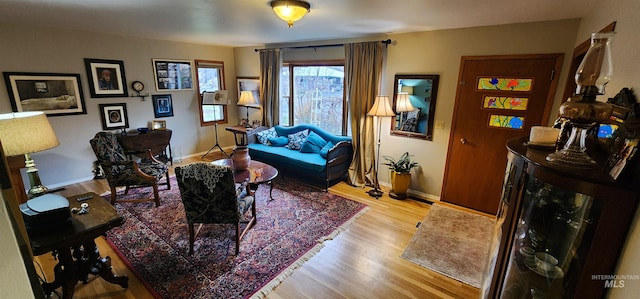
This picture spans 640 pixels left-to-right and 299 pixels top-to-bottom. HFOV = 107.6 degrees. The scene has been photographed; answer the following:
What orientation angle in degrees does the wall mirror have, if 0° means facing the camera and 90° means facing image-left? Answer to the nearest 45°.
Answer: approximately 45°

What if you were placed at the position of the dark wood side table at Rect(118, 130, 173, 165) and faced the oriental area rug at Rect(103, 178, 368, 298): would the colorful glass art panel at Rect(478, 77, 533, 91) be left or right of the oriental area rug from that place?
left

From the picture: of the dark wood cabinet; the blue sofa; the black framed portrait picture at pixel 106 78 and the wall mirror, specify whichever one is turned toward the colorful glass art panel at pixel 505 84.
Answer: the black framed portrait picture

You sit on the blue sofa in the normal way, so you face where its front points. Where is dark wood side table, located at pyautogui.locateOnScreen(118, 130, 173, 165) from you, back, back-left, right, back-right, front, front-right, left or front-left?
front-right

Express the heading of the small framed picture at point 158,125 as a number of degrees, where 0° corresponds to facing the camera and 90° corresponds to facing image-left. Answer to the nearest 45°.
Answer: approximately 0°

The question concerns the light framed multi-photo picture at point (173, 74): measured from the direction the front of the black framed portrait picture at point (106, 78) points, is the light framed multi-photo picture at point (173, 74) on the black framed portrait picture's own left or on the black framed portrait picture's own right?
on the black framed portrait picture's own left

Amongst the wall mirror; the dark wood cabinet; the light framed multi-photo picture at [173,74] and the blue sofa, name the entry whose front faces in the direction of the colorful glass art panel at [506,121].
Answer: the light framed multi-photo picture

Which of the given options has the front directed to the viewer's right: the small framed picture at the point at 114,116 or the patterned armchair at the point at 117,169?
the patterned armchair

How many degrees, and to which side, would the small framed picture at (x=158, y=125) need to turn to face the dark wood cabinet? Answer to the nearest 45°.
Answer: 0° — it already faces it

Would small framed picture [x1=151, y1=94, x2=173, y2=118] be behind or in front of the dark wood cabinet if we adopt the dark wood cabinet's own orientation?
in front

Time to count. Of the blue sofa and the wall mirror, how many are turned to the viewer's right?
0

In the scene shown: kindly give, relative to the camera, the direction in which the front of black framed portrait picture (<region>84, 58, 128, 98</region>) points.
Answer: facing the viewer and to the right of the viewer

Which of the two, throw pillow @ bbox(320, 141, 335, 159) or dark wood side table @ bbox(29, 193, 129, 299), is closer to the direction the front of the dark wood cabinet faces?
the dark wood side table
